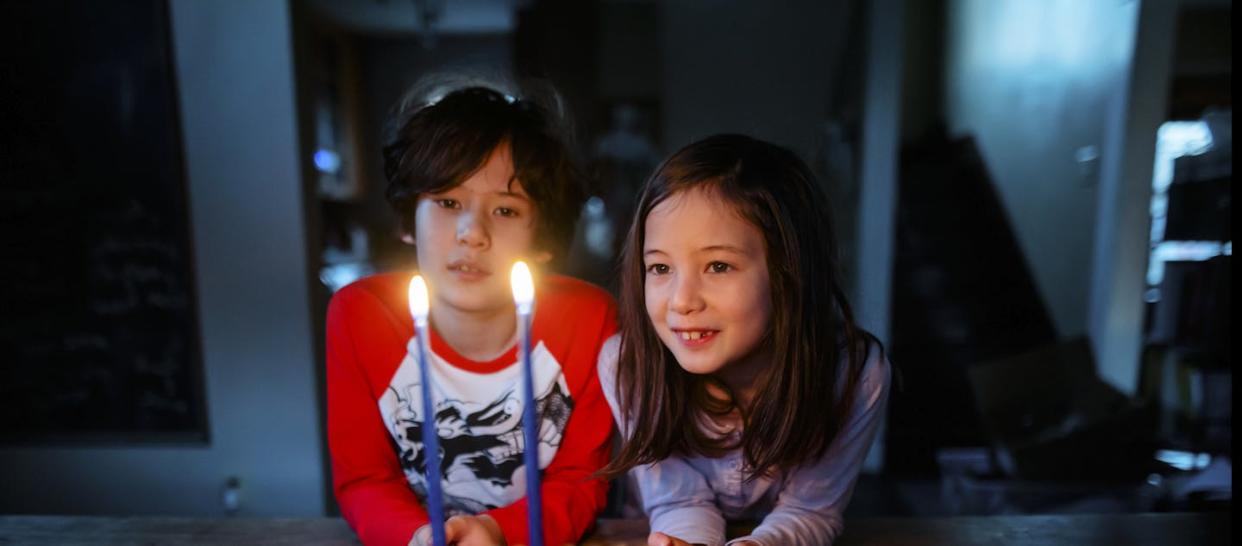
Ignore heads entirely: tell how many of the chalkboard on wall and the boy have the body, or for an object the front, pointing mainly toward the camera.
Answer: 2

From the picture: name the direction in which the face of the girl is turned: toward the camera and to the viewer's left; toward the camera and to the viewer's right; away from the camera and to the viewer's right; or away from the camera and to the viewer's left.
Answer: toward the camera and to the viewer's left

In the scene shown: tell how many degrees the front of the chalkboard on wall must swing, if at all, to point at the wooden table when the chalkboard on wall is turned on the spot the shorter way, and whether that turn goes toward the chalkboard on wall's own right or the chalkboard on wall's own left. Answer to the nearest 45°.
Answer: approximately 45° to the chalkboard on wall's own left

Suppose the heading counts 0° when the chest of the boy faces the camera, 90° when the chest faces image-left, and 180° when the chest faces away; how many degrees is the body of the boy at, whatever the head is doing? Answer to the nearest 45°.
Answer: approximately 0°

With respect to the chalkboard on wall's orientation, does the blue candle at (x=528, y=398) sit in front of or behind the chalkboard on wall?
in front

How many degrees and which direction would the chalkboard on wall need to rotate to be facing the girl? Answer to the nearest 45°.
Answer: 0° — it already faces them

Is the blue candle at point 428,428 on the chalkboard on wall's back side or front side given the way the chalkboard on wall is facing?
on the front side
